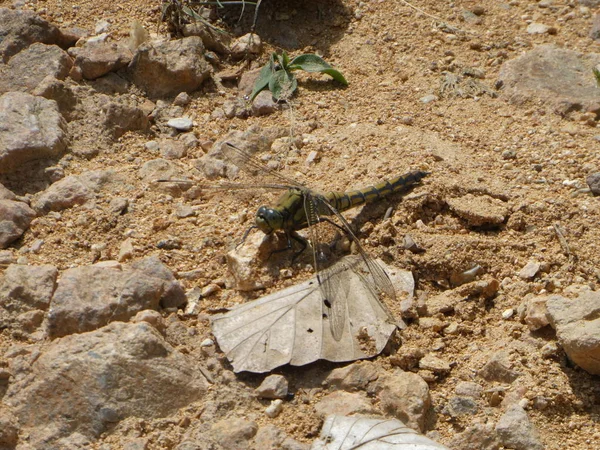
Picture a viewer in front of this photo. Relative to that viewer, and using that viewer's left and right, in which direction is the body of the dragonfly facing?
facing the viewer and to the left of the viewer

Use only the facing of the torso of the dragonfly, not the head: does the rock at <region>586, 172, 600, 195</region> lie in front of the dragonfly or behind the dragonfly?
behind

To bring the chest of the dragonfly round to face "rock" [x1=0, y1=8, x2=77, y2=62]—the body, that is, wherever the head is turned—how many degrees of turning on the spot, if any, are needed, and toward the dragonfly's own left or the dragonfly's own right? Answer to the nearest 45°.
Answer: approximately 90° to the dragonfly's own right

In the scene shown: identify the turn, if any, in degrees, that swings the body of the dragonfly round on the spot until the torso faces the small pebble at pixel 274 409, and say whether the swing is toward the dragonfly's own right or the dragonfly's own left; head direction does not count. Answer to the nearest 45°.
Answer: approximately 45° to the dragonfly's own left

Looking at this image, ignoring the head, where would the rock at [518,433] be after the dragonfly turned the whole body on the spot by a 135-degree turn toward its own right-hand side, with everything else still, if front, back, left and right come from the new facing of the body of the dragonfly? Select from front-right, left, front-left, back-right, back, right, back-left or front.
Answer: back-right

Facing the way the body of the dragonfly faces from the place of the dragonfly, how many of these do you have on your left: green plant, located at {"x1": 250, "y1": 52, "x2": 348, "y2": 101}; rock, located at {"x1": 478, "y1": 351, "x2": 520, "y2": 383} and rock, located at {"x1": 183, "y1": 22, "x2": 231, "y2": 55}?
1

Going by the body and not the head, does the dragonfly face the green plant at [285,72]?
no

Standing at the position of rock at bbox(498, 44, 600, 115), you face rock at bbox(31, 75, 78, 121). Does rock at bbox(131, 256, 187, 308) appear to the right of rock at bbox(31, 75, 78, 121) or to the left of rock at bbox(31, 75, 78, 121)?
left

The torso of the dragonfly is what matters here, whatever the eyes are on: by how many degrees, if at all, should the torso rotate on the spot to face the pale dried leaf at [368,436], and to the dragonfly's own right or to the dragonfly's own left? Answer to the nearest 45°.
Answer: approximately 45° to the dragonfly's own left

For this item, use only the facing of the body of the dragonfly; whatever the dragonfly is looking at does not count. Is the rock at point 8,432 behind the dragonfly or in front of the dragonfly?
in front

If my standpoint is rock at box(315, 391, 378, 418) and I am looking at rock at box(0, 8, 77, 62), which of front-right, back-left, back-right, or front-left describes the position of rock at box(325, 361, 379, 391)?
front-right

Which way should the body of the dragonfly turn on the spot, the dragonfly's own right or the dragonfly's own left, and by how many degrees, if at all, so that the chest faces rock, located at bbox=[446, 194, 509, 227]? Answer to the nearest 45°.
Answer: approximately 135° to the dragonfly's own left

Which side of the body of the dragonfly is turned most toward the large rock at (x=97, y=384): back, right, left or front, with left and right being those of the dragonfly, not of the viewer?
front

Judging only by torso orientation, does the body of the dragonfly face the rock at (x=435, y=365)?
no

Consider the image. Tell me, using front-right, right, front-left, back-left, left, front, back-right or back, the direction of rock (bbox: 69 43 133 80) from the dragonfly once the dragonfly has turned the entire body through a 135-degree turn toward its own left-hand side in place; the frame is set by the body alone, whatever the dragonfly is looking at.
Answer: back-left

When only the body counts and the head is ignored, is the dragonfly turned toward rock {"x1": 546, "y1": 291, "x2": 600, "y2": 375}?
no

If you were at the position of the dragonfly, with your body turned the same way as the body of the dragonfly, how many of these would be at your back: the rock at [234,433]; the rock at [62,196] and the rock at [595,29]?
1

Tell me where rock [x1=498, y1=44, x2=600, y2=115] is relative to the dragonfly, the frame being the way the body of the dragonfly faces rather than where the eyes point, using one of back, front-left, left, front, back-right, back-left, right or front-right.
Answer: back

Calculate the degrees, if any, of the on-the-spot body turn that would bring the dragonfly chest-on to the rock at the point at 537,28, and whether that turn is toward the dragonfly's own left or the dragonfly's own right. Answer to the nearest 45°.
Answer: approximately 180°

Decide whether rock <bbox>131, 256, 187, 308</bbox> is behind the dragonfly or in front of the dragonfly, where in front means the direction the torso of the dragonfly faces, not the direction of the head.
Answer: in front

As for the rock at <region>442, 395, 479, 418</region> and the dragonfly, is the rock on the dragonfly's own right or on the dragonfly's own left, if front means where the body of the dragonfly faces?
on the dragonfly's own left
